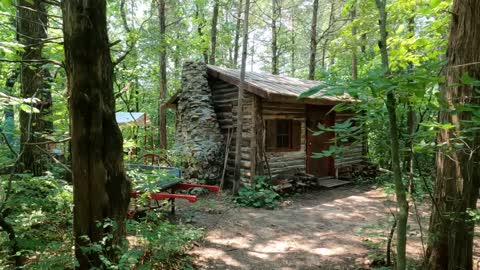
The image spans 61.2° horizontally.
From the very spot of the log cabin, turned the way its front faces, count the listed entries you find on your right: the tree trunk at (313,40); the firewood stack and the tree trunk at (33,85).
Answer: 1

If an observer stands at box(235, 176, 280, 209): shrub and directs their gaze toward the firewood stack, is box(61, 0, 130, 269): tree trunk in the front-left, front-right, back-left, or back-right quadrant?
back-right

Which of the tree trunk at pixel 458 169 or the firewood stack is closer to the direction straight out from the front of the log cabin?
the tree trunk

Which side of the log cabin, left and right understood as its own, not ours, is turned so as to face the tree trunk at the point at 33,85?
right

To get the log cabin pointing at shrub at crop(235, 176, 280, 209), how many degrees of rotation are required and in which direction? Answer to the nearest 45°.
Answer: approximately 45° to its right

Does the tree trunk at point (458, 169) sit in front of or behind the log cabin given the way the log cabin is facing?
in front

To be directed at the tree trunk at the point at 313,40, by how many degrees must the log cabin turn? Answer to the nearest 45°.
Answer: approximately 135° to its left

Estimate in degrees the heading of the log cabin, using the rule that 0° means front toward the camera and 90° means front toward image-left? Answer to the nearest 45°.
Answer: approximately 315°
